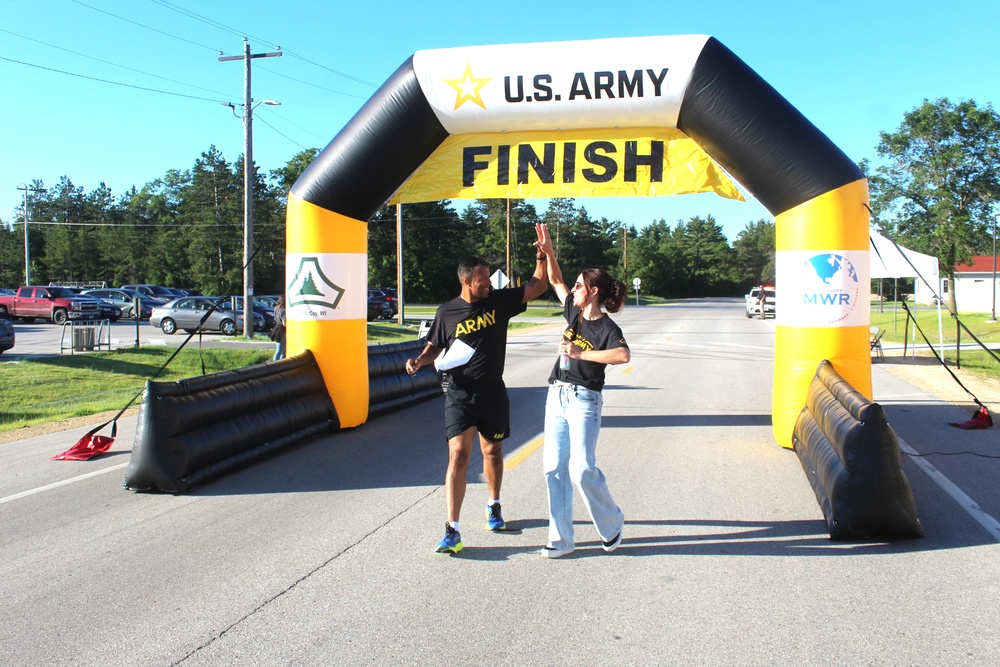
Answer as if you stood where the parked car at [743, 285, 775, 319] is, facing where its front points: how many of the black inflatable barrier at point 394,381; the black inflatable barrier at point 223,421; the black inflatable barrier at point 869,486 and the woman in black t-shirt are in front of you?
4

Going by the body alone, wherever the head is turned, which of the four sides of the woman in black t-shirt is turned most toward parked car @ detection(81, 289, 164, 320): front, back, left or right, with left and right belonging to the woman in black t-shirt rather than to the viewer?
right

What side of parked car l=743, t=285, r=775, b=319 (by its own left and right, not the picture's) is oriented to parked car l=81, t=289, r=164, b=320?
right

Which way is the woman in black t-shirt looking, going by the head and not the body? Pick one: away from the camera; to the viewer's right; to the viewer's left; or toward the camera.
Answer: to the viewer's left

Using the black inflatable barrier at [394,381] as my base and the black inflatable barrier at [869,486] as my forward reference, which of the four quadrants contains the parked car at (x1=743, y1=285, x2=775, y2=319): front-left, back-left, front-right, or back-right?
back-left

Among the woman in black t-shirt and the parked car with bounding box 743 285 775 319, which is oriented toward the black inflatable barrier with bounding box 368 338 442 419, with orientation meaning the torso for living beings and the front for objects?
the parked car

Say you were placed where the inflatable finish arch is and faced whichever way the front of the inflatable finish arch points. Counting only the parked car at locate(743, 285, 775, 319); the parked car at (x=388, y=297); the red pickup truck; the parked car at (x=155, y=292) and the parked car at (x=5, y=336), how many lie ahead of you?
0

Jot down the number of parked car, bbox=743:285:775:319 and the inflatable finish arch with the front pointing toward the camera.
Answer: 2

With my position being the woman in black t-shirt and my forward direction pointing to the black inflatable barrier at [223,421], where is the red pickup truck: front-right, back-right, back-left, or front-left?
front-right

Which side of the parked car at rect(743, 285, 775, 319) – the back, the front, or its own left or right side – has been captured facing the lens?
front

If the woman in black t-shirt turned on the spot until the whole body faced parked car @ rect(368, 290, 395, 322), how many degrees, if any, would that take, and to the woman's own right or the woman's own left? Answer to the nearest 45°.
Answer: approximately 135° to the woman's own right

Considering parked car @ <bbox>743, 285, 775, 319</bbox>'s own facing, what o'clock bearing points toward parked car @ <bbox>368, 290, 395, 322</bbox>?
parked car @ <bbox>368, 290, 395, 322</bbox> is roughly at 2 o'clock from parked car @ <bbox>743, 285, 775, 319</bbox>.

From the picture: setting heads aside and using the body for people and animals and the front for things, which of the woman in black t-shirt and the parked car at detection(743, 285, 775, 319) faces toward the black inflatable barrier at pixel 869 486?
the parked car

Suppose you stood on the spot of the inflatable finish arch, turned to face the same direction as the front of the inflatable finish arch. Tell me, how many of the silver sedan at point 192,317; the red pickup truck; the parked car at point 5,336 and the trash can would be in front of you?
0

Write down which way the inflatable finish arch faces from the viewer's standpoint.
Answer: facing the viewer

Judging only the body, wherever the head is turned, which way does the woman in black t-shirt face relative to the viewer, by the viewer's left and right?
facing the viewer and to the left of the viewer
